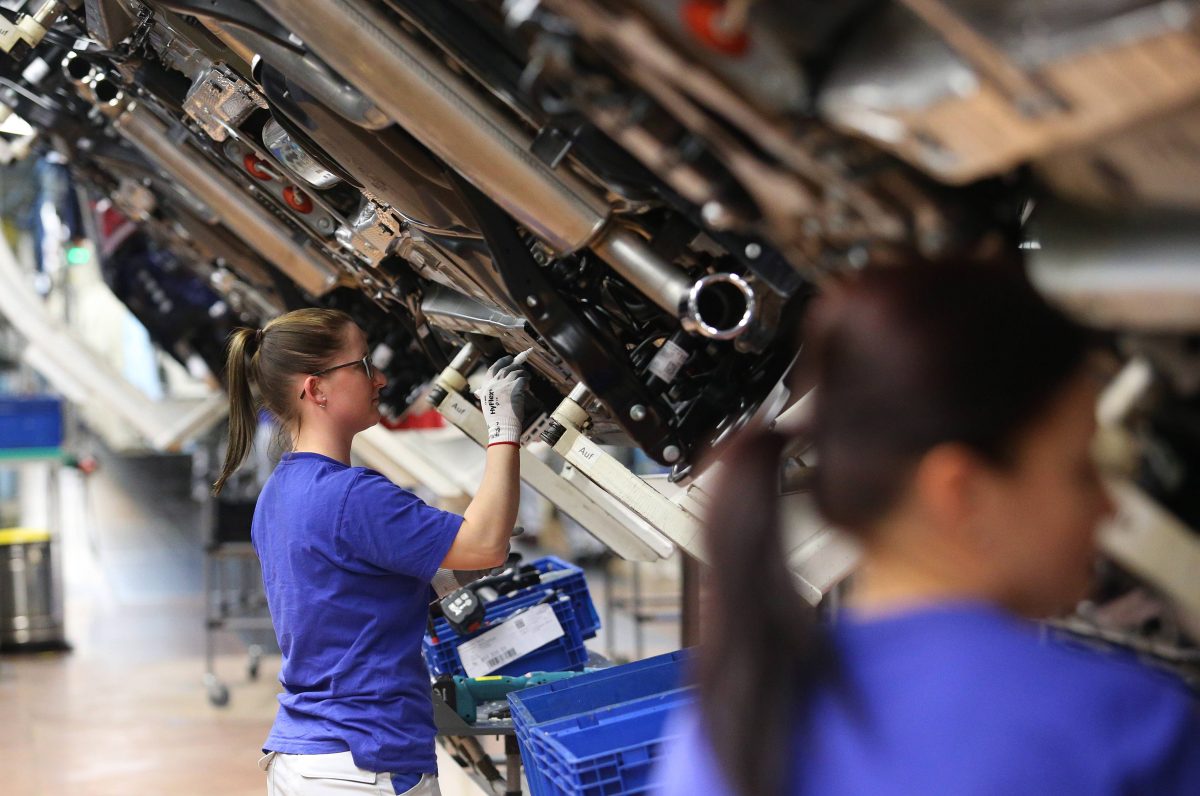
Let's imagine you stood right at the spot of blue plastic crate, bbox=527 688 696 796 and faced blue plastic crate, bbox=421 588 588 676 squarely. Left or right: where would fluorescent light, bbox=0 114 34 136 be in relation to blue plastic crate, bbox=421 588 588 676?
left

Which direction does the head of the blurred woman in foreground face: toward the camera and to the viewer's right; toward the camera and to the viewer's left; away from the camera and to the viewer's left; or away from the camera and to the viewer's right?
away from the camera and to the viewer's right

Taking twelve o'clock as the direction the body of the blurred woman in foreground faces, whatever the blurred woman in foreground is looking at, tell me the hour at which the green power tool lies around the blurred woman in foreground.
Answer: The green power tool is roughly at 10 o'clock from the blurred woman in foreground.

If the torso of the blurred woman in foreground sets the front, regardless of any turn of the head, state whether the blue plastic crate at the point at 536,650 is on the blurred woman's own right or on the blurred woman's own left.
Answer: on the blurred woman's own left

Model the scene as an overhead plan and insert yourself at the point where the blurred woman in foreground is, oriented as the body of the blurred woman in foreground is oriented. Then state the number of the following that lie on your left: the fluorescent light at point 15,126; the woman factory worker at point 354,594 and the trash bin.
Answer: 3

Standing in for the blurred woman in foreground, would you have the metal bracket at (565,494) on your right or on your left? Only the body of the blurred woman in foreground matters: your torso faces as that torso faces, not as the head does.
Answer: on your left

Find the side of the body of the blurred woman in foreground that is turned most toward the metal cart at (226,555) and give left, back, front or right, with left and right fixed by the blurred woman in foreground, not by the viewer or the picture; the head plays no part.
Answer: left

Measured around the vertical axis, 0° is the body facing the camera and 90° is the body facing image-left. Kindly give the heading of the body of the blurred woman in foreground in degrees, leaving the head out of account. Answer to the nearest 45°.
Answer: approximately 225°

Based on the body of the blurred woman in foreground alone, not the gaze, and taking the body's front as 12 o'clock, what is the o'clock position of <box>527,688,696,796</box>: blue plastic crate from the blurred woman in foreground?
The blue plastic crate is roughly at 10 o'clock from the blurred woman in foreground.

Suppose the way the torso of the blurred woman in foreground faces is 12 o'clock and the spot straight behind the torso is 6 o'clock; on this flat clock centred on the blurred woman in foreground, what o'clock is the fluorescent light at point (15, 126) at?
The fluorescent light is roughly at 9 o'clock from the blurred woman in foreground.

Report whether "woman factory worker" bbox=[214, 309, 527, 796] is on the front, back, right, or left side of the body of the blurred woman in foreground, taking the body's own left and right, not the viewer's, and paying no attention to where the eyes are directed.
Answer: left

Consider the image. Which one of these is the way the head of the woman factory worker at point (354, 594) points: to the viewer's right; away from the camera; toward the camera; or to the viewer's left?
to the viewer's right
